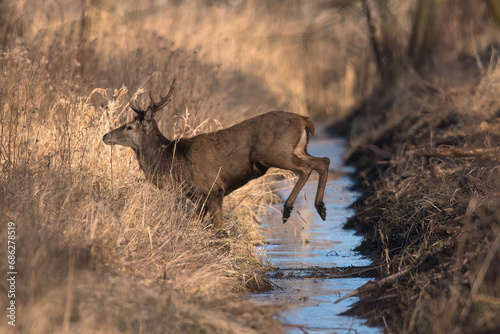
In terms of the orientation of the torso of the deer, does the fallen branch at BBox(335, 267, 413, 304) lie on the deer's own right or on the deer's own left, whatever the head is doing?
on the deer's own left

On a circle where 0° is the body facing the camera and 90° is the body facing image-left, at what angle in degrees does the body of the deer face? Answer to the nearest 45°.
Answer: approximately 90°
